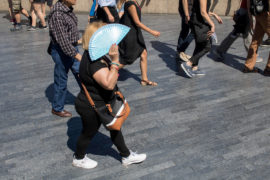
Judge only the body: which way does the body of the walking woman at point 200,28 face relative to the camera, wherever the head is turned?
to the viewer's right

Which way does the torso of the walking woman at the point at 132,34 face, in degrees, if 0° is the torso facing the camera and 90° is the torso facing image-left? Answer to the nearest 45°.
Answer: approximately 270°

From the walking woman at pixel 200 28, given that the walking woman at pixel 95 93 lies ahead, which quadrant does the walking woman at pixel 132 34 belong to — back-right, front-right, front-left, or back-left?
front-right

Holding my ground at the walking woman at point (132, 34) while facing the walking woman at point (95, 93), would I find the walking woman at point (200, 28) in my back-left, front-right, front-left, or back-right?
back-left

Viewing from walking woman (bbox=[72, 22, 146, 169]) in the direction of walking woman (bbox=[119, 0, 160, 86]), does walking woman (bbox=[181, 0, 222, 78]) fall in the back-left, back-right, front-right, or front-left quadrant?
front-right

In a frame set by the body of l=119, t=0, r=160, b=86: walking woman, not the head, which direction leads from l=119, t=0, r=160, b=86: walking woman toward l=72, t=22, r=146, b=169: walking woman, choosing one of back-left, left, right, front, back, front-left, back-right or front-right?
right

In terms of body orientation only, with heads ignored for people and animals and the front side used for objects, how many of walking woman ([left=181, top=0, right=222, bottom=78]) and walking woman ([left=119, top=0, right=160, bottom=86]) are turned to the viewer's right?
2

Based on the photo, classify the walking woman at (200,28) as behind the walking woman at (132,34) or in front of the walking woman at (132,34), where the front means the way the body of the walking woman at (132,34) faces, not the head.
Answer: in front

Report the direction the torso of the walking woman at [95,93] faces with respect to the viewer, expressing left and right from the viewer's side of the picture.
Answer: facing to the right of the viewer
